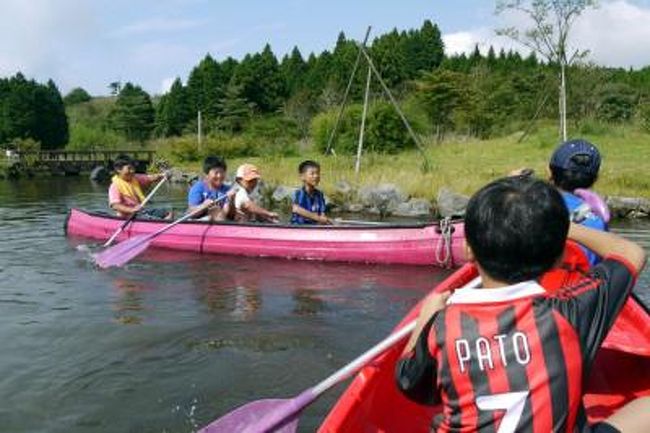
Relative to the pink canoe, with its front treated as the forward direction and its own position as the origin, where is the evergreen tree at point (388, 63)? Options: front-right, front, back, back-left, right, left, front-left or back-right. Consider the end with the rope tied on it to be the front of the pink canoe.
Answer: left

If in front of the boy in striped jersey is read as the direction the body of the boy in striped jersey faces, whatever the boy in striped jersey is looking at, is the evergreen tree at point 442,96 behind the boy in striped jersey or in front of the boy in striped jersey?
in front

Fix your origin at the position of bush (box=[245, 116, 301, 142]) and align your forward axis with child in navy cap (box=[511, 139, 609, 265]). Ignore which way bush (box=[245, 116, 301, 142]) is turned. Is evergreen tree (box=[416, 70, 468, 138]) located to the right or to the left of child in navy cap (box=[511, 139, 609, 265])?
left

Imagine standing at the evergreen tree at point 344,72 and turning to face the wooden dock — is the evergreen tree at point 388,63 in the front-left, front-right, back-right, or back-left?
back-left

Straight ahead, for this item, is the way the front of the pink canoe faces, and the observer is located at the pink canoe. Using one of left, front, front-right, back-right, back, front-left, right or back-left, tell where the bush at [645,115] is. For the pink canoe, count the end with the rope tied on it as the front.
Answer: front-left

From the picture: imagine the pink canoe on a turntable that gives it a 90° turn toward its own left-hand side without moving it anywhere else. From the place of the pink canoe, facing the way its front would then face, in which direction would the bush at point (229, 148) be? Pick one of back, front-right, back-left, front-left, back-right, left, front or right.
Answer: front

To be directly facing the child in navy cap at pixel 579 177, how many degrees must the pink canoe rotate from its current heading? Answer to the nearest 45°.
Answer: approximately 90° to its right

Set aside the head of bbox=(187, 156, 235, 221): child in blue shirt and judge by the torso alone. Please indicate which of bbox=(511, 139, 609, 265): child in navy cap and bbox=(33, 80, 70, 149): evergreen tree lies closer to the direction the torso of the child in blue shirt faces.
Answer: the child in navy cap

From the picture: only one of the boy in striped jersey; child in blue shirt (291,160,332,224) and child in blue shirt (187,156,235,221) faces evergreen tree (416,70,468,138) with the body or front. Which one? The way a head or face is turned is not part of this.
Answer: the boy in striped jersey

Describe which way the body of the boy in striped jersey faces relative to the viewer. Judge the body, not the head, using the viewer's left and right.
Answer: facing away from the viewer

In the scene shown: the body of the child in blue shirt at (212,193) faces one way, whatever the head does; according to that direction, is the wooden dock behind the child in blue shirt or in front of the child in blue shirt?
behind

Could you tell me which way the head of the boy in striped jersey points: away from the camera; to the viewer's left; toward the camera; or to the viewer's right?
away from the camera

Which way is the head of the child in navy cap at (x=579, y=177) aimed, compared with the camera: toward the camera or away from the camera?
away from the camera
